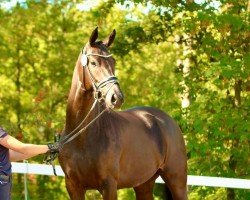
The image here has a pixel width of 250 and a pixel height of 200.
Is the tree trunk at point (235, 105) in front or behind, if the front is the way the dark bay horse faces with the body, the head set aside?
behind
